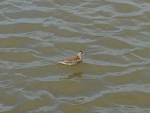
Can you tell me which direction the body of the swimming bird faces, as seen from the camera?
to the viewer's right
